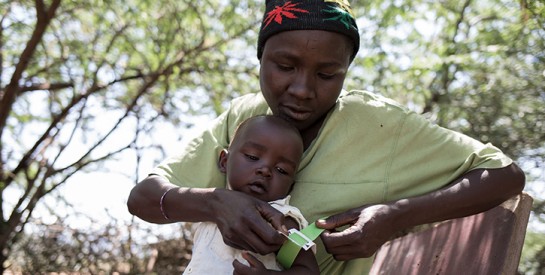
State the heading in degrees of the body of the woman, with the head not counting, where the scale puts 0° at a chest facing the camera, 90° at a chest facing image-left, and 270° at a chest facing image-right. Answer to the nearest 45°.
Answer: approximately 0°
